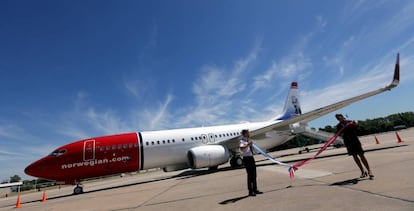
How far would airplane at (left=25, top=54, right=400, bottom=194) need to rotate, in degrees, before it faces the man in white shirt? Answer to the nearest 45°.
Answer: approximately 90° to its left

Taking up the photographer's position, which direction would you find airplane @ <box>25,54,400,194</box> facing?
facing the viewer and to the left of the viewer
